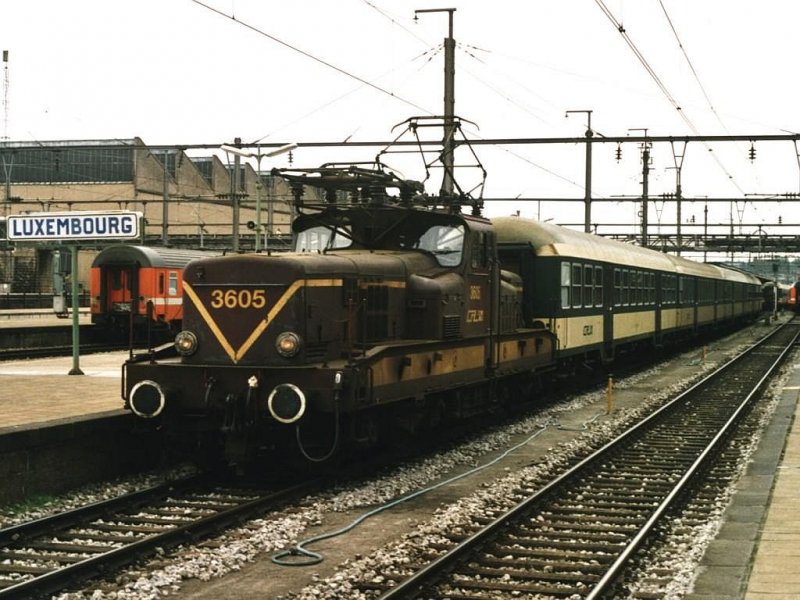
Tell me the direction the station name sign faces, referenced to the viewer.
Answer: facing the viewer

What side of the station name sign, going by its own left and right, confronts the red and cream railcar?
back

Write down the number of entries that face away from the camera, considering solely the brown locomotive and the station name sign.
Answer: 0

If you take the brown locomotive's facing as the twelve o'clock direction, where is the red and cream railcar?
The red and cream railcar is roughly at 4 o'clock from the brown locomotive.

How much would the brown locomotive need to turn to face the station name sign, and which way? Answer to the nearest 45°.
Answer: approximately 90° to its right

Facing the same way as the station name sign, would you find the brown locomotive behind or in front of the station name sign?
in front

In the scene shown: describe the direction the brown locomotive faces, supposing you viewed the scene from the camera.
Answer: facing the viewer and to the left of the viewer

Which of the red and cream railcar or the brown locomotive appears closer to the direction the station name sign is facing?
the brown locomotive
